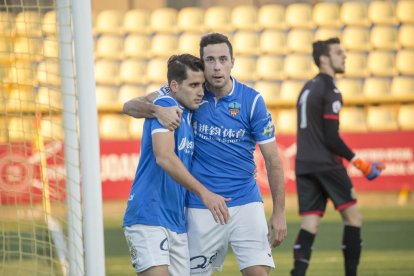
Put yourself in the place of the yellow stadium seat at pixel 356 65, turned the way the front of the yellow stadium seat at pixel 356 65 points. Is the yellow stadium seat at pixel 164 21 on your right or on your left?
on your right

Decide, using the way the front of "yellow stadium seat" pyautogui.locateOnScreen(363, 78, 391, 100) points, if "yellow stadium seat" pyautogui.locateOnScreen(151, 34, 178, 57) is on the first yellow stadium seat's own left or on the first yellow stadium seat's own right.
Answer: on the first yellow stadium seat's own right

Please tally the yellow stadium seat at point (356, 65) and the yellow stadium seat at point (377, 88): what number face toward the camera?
2

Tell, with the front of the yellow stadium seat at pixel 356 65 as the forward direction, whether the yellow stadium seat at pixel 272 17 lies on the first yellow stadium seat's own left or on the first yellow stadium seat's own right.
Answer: on the first yellow stadium seat's own right

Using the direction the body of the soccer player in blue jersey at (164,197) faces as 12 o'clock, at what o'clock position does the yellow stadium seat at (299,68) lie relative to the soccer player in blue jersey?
The yellow stadium seat is roughly at 8 o'clock from the soccer player in blue jersey.
